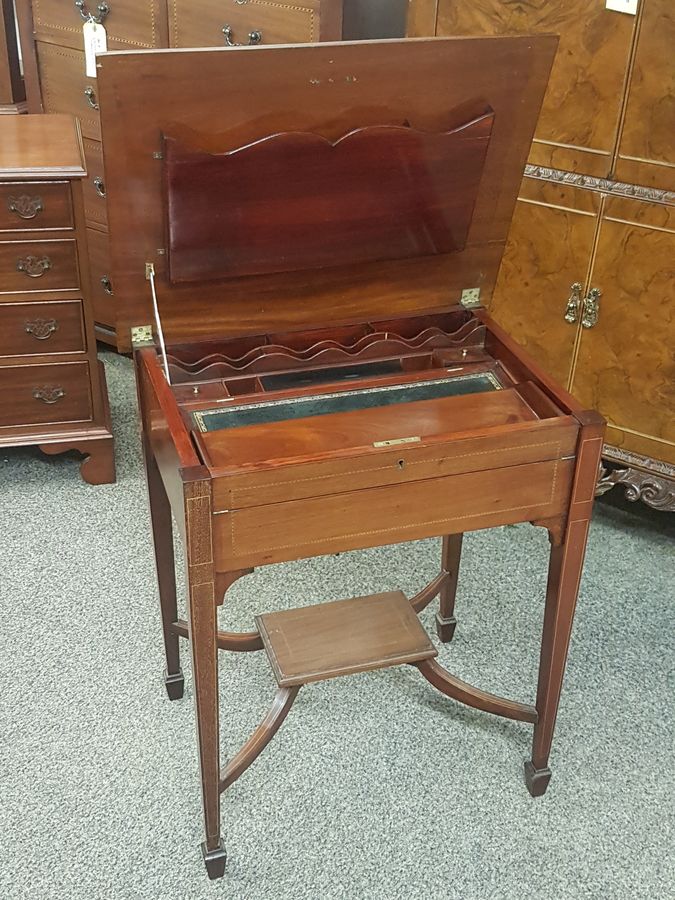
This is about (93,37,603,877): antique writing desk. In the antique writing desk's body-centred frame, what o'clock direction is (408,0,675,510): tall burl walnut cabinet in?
The tall burl walnut cabinet is roughly at 7 o'clock from the antique writing desk.

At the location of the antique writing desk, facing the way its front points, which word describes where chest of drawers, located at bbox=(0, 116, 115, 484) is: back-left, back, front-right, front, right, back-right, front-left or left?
back-right

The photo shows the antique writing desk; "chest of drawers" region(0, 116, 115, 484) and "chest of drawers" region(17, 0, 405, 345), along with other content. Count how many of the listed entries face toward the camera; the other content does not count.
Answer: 3

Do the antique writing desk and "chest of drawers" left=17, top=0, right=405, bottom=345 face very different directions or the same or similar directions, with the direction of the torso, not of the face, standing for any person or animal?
same or similar directions

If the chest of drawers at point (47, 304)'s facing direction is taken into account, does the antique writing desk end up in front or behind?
in front

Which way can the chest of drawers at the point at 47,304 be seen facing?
toward the camera

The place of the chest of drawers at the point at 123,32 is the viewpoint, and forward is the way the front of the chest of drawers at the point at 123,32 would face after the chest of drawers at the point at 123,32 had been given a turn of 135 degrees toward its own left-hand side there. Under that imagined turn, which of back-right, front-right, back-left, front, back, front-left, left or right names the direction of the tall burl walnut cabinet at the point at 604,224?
right

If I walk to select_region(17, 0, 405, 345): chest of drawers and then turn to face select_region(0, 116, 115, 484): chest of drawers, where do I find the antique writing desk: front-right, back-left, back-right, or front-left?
front-left

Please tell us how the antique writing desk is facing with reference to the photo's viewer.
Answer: facing the viewer

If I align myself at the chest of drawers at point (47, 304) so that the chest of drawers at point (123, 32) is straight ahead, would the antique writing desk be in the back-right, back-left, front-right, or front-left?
back-right

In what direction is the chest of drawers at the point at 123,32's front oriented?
toward the camera

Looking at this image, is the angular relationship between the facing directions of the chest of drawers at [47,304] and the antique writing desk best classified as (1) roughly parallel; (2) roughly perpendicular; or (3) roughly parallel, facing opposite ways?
roughly parallel

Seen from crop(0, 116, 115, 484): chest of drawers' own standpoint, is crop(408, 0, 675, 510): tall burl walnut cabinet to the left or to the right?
on its left

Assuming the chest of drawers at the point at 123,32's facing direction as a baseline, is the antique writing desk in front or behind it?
in front

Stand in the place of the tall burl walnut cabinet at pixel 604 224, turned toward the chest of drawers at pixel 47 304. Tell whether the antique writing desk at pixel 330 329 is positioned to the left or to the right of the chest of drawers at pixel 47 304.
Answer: left
